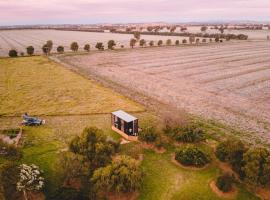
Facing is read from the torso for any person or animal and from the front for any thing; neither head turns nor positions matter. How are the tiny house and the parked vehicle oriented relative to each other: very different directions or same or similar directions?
very different directions

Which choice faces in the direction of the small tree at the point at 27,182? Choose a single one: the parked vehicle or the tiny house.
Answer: the tiny house

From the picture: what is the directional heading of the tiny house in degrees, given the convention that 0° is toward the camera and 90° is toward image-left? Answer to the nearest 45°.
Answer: approximately 45°

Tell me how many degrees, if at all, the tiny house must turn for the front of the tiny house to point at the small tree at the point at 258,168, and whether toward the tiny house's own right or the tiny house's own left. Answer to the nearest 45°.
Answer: approximately 90° to the tiny house's own left

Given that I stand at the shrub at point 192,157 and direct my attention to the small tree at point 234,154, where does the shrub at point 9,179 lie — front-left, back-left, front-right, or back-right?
back-right

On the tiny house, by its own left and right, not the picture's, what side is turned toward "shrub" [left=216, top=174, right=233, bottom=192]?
left
